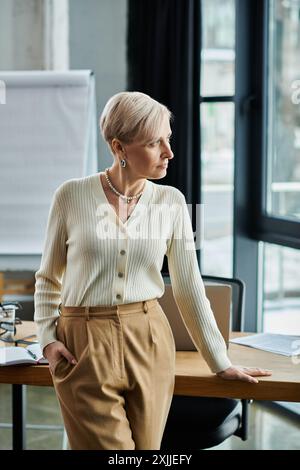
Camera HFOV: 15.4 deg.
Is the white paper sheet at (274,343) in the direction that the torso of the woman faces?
no

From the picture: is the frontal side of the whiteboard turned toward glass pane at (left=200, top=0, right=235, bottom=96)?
no

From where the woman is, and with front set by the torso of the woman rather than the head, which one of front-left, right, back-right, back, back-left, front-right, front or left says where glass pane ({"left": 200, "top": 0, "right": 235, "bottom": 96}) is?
back

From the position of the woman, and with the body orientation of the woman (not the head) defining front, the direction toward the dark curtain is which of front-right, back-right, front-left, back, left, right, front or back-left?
back

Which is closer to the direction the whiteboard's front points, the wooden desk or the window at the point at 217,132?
the wooden desk

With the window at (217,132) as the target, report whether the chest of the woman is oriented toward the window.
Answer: no

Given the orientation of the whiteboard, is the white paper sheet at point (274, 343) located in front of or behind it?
in front

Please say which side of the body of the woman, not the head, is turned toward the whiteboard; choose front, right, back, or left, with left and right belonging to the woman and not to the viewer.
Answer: back

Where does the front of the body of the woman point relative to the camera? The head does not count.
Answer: toward the camera

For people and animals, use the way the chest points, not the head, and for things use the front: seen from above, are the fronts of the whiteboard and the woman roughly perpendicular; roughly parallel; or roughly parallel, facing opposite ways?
roughly parallel

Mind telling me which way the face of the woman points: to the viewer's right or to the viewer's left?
to the viewer's right

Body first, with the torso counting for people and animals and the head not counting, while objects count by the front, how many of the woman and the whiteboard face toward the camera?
2
